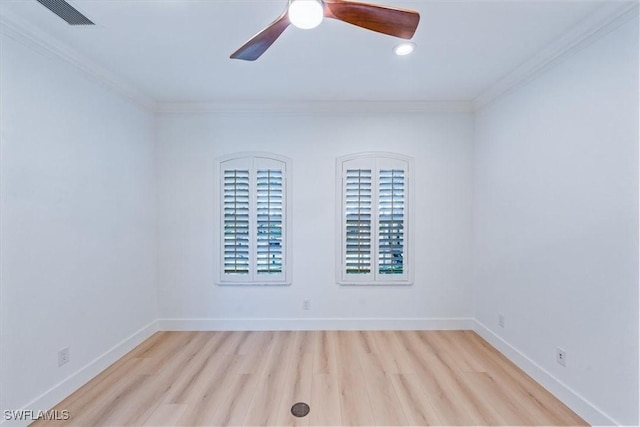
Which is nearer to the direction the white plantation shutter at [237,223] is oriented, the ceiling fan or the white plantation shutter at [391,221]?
the ceiling fan

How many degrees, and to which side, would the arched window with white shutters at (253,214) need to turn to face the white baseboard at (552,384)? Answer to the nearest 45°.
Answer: approximately 45° to its left

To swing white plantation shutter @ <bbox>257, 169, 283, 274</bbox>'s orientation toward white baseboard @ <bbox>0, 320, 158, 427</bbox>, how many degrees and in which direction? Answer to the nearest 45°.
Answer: approximately 45° to its right

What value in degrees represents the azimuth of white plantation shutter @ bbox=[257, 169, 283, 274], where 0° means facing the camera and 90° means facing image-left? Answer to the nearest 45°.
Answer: approximately 0°

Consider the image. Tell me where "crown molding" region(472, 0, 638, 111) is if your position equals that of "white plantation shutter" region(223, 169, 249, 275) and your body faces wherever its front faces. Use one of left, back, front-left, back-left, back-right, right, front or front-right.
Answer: front-left
